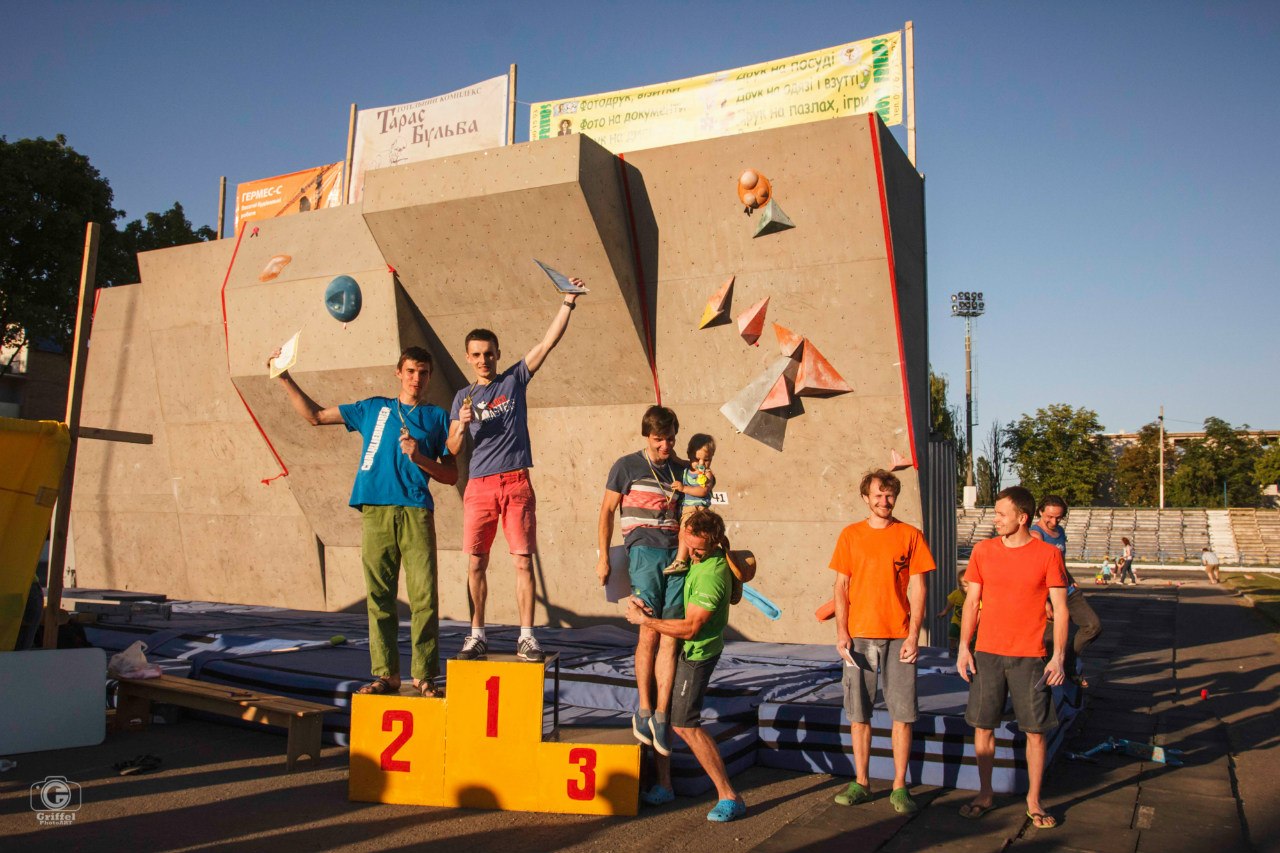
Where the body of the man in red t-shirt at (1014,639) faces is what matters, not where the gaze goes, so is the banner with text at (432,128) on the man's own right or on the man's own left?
on the man's own right

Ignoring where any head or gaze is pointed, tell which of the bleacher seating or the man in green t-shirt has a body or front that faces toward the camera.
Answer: the bleacher seating

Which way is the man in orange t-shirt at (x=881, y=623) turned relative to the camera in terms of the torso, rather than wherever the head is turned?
toward the camera

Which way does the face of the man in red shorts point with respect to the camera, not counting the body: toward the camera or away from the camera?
toward the camera

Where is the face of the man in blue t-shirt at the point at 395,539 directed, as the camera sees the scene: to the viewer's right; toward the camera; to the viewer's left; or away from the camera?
toward the camera

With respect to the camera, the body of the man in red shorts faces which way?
toward the camera

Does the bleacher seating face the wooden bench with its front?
yes

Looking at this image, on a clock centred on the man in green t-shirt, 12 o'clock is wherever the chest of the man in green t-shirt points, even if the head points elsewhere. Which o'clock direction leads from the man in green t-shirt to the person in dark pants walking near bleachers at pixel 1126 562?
The person in dark pants walking near bleachers is roughly at 4 o'clock from the man in green t-shirt.

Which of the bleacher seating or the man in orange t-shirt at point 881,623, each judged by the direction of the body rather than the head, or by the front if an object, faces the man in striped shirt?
the bleacher seating

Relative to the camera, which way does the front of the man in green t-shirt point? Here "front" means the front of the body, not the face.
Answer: to the viewer's left

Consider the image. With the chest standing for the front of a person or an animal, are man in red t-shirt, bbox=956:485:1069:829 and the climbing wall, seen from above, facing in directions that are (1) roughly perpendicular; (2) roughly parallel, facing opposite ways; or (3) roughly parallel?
roughly parallel

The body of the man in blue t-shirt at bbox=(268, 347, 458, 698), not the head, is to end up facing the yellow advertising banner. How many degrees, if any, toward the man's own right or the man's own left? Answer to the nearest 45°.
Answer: approximately 135° to the man's own left

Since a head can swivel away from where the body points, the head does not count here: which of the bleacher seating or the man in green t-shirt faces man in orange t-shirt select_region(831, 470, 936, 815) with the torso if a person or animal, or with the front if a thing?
the bleacher seating

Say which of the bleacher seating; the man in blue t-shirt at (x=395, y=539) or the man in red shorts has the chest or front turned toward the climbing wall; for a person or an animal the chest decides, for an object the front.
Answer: the bleacher seating

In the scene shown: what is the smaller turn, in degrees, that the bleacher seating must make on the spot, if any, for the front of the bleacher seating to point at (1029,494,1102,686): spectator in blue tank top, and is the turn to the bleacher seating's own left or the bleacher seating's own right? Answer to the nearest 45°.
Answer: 0° — it already faces them

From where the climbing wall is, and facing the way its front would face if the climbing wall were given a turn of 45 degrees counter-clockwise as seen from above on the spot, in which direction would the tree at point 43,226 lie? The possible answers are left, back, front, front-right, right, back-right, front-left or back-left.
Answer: back-right

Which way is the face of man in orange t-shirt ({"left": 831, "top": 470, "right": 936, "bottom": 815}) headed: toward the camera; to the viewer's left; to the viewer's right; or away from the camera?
toward the camera

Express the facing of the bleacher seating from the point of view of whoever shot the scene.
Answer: facing the viewer
